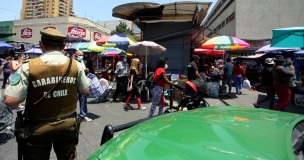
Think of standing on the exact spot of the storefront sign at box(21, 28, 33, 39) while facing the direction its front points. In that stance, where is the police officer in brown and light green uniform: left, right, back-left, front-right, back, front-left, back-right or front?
front

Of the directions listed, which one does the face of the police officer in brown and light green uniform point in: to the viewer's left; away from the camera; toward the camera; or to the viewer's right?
away from the camera

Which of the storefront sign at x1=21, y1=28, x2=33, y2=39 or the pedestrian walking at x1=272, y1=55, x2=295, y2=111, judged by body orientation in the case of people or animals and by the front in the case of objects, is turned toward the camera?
the storefront sign

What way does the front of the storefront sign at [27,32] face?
toward the camera

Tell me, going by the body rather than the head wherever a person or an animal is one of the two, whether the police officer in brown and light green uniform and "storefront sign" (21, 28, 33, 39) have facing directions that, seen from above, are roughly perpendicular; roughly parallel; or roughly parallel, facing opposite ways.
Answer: roughly parallel, facing opposite ways

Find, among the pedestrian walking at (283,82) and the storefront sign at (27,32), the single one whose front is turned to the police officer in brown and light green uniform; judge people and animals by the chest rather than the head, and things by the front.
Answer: the storefront sign

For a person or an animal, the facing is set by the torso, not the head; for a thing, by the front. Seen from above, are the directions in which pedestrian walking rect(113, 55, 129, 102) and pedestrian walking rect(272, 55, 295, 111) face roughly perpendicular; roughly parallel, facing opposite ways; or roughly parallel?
roughly parallel

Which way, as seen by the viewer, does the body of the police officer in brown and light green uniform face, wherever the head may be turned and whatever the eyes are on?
away from the camera

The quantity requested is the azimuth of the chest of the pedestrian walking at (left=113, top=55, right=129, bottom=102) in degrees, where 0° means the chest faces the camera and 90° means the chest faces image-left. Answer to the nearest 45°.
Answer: approximately 315°

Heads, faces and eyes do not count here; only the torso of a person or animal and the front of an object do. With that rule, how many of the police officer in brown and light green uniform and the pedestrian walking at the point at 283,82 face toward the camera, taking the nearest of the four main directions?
0
